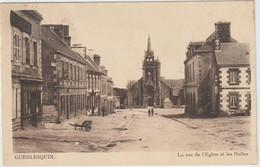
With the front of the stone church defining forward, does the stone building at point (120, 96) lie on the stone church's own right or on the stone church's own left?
on the stone church's own right

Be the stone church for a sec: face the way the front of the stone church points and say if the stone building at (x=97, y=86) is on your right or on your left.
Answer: on your right

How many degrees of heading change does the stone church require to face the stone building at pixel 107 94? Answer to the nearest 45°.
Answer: approximately 90° to its right
